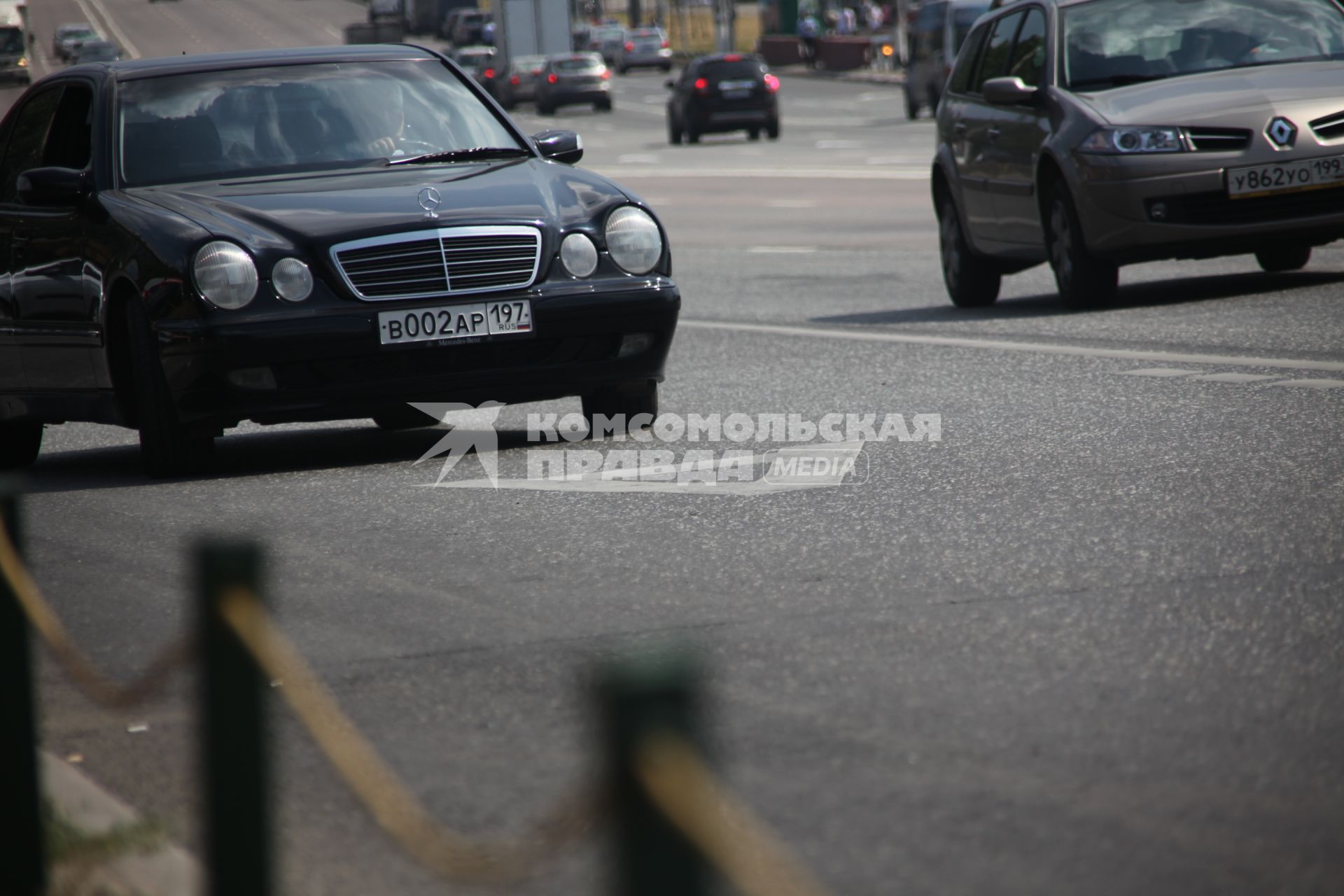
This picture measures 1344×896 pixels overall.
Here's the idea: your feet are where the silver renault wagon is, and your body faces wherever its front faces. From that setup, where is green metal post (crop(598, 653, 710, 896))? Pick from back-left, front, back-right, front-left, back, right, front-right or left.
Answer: front-right

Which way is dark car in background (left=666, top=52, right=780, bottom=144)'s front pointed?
away from the camera

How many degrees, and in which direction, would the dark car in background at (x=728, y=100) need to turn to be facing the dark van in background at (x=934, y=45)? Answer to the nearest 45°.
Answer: approximately 45° to its right

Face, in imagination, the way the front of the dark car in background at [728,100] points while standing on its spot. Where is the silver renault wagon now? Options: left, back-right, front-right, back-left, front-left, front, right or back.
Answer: back

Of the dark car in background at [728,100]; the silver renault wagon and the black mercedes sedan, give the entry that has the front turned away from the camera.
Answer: the dark car in background

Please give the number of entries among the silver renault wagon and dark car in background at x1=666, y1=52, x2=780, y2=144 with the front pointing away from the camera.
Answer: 1

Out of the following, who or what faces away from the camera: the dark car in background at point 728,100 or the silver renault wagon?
the dark car in background

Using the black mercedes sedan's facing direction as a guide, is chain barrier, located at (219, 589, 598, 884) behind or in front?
in front

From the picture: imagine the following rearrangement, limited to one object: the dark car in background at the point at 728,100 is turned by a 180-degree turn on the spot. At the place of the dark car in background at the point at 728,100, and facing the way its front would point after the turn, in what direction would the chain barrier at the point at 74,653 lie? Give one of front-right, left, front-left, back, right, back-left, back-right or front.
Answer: front

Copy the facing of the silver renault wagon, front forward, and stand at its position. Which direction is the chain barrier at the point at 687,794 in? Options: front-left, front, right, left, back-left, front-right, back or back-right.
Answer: front-right

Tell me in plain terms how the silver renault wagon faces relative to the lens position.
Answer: facing the viewer and to the right of the viewer

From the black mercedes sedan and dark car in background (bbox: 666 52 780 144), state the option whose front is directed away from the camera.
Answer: the dark car in background

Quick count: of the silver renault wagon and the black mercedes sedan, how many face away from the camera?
0

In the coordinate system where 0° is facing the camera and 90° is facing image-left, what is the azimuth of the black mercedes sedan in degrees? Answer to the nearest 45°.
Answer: approximately 315°
